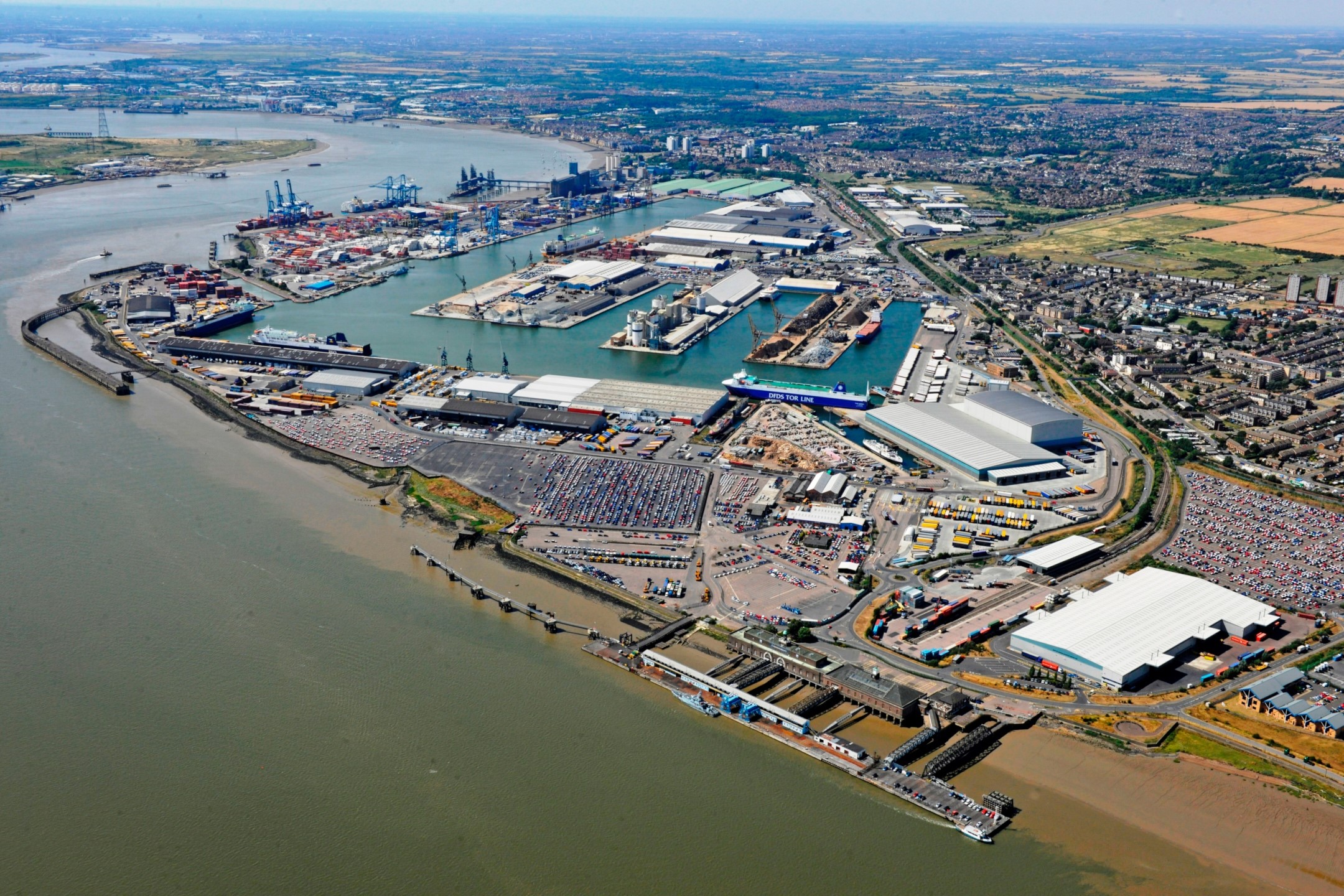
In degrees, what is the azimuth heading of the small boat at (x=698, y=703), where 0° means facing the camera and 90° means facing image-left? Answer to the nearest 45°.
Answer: approximately 135°

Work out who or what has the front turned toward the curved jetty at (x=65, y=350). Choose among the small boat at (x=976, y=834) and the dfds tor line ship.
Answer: the dfds tor line ship

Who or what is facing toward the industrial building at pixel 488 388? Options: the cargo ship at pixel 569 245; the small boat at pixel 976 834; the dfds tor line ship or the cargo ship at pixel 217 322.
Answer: the dfds tor line ship

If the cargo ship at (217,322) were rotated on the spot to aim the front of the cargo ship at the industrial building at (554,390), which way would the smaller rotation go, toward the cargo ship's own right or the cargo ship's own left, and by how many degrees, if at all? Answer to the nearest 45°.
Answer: approximately 90° to the cargo ship's own right

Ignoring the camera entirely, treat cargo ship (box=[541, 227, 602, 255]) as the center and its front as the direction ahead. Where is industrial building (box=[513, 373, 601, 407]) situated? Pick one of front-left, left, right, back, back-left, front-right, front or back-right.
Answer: back-right

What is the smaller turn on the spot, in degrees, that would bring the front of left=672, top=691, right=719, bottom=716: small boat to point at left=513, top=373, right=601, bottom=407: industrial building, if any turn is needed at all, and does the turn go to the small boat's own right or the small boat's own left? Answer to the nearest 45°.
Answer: approximately 45° to the small boat's own right

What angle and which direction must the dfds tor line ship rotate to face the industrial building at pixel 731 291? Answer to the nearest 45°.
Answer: approximately 90° to its right

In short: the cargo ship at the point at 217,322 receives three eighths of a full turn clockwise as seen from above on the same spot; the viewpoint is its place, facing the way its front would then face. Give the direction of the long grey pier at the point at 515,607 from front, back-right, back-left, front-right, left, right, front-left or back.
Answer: front

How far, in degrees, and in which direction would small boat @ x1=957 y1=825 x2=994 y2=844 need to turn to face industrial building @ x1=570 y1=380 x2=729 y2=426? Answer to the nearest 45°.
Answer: approximately 180°

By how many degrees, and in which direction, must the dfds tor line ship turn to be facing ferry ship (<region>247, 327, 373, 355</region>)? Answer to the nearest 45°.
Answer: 0° — it already faces it

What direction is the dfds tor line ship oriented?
to the viewer's left

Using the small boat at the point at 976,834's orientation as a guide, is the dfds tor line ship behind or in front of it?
behind

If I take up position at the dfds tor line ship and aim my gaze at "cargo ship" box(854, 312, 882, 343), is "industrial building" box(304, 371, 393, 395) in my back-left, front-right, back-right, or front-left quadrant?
back-left
